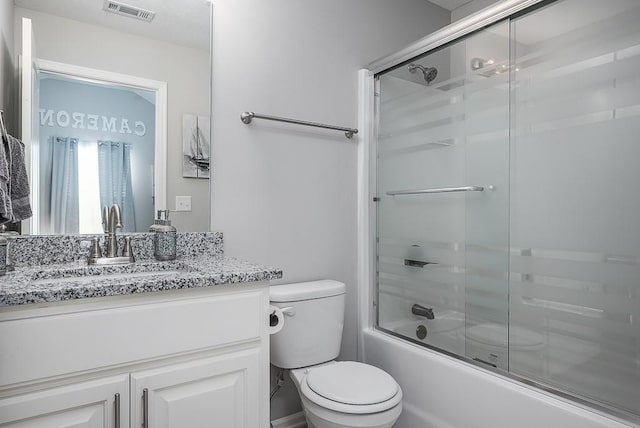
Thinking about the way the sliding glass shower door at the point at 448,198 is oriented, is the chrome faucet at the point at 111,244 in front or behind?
in front

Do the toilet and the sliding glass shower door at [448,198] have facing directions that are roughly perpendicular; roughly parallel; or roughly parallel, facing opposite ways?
roughly perpendicular

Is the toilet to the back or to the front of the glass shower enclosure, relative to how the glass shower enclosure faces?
to the front

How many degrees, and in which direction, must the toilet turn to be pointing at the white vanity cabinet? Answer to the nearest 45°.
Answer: approximately 90° to its right

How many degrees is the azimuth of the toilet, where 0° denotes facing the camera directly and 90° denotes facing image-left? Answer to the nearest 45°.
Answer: approximately 315°

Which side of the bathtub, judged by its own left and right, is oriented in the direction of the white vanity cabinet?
front

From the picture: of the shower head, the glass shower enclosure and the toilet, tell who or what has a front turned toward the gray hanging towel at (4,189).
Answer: the glass shower enclosure

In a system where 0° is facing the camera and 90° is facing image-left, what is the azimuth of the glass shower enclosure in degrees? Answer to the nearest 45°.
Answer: approximately 45°

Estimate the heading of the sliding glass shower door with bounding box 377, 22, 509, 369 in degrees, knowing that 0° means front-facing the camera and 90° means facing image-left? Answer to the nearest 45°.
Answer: approximately 45°
